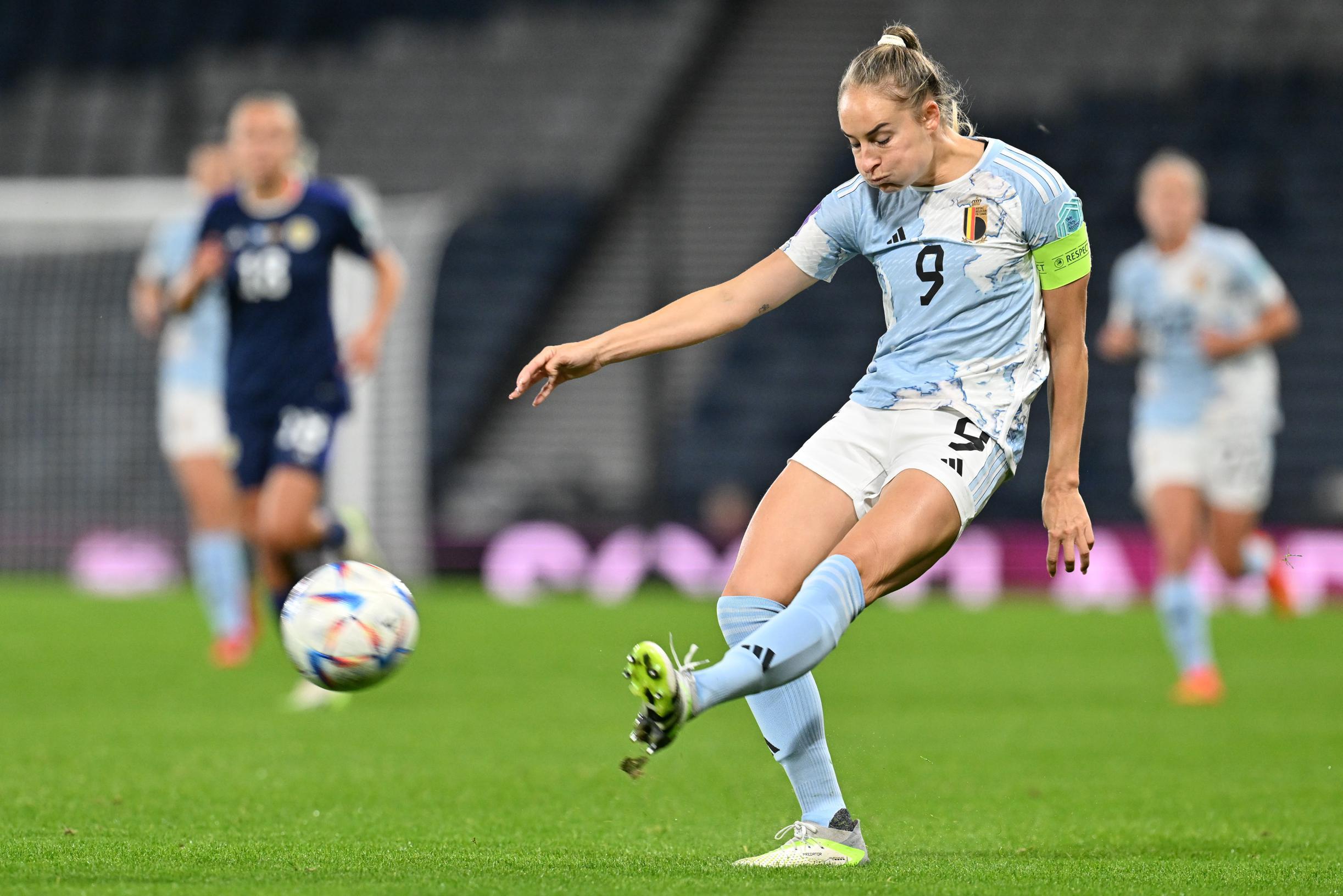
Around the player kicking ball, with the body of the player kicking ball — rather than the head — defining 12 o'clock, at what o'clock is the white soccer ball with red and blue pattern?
The white soccer ball with red and blue pattern is roughly at 2 o'clock from the player kicking ball.

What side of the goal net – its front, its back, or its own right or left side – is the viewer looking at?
front

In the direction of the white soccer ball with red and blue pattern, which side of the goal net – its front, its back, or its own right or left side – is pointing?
front

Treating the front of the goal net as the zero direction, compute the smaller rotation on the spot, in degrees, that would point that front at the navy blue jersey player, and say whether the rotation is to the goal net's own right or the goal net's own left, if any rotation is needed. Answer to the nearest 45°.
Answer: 0° — it already faces them

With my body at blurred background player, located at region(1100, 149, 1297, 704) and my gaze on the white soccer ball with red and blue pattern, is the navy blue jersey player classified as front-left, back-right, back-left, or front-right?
front-right

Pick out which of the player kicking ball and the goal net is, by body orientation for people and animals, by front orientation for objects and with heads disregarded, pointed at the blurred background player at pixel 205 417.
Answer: the goal net

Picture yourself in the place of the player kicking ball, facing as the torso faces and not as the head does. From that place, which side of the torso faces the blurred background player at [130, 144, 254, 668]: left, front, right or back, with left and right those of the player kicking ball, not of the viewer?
right

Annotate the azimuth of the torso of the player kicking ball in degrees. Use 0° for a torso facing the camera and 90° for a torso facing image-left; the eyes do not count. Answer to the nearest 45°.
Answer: approximately 45°

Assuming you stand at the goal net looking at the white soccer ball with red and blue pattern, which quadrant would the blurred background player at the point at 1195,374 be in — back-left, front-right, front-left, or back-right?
front-left

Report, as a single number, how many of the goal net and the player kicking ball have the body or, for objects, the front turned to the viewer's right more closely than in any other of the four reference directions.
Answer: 0

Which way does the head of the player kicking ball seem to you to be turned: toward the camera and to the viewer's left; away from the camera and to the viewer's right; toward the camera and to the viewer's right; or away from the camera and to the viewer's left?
toward the camera and to the viewer's left

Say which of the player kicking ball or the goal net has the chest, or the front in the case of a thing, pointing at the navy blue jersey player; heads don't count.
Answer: the goal net
